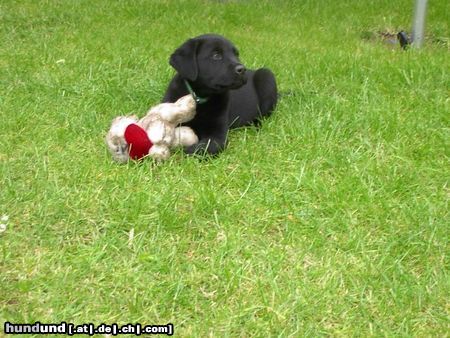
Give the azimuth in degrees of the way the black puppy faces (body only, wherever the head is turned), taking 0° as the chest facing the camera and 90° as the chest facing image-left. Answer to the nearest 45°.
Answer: approximately 45°

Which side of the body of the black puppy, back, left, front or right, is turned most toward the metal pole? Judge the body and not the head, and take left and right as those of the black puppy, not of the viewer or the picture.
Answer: back
